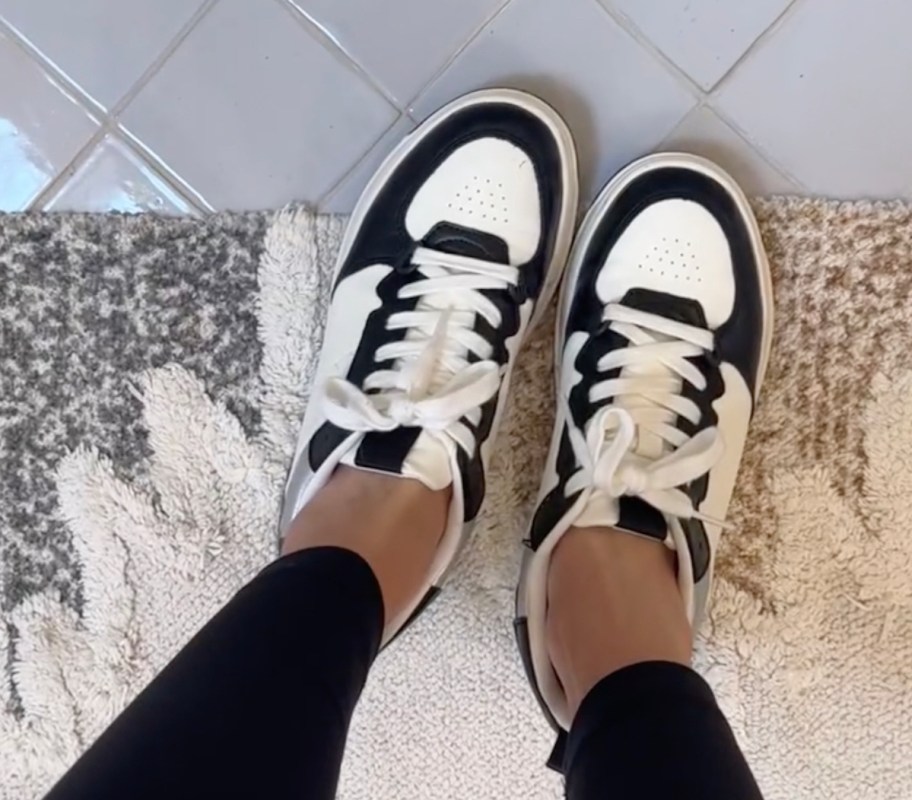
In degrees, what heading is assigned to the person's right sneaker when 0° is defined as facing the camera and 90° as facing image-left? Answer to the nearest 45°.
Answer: approximately 180°
